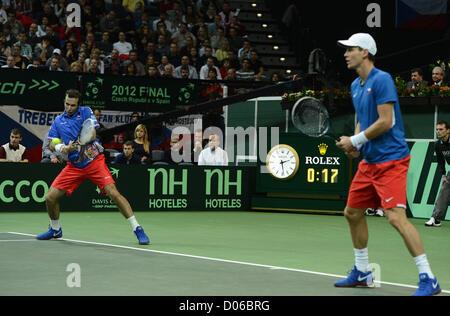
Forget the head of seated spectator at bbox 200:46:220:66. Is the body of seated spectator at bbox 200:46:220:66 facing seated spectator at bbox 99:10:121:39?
no

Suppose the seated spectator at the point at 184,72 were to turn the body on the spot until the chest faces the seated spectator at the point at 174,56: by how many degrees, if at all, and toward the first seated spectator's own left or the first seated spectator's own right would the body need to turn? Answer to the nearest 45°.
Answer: approximately 180°

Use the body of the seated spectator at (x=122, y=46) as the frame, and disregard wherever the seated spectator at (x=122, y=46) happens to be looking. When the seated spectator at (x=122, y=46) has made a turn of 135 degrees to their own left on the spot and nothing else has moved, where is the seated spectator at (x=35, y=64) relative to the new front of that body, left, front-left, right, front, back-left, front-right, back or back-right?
back

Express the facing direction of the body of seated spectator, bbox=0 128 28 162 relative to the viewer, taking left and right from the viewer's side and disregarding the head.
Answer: facing the viewer

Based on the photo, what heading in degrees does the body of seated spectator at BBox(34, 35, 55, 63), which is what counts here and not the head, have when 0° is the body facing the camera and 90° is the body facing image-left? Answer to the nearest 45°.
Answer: approximately 0°

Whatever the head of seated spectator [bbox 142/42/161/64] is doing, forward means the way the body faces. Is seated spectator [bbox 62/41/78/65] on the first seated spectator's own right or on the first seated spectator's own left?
on the first seated spectator's own right

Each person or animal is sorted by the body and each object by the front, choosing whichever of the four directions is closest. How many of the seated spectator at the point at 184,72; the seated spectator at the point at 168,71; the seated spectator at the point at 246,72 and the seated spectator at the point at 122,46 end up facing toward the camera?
4

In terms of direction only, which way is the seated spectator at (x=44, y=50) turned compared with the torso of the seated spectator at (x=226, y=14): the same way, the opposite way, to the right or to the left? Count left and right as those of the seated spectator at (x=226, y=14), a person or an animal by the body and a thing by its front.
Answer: the same way

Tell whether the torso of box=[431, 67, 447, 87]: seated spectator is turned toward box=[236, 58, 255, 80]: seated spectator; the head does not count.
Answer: no

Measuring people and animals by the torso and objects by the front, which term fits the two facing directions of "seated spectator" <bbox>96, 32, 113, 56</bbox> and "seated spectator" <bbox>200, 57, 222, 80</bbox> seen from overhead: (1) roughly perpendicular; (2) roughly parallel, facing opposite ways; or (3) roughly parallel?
roughly parallel

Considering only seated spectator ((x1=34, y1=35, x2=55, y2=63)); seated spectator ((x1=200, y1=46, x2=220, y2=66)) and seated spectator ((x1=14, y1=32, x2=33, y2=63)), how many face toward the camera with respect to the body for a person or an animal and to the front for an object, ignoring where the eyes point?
3

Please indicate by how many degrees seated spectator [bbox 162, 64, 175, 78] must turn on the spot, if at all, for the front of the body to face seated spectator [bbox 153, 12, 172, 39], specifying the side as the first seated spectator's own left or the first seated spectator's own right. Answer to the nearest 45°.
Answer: approximately 180°

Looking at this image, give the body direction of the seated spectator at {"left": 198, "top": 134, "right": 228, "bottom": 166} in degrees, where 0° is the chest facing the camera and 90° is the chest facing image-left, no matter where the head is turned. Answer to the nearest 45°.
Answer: approximately 0°

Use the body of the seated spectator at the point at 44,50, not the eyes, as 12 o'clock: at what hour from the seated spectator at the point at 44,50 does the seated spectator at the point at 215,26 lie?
the seated spectator at the point at 215,26 is roughly at 8 o'clock from the seated spectator at the point at 44,50.

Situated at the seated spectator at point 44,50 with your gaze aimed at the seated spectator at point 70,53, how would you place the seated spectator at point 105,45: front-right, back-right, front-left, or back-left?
front-left

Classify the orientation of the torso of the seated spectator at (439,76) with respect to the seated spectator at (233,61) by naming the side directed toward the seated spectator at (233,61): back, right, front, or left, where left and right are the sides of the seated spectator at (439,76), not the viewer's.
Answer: right

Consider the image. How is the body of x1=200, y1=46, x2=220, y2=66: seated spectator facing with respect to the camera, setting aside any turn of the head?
toward the camera
